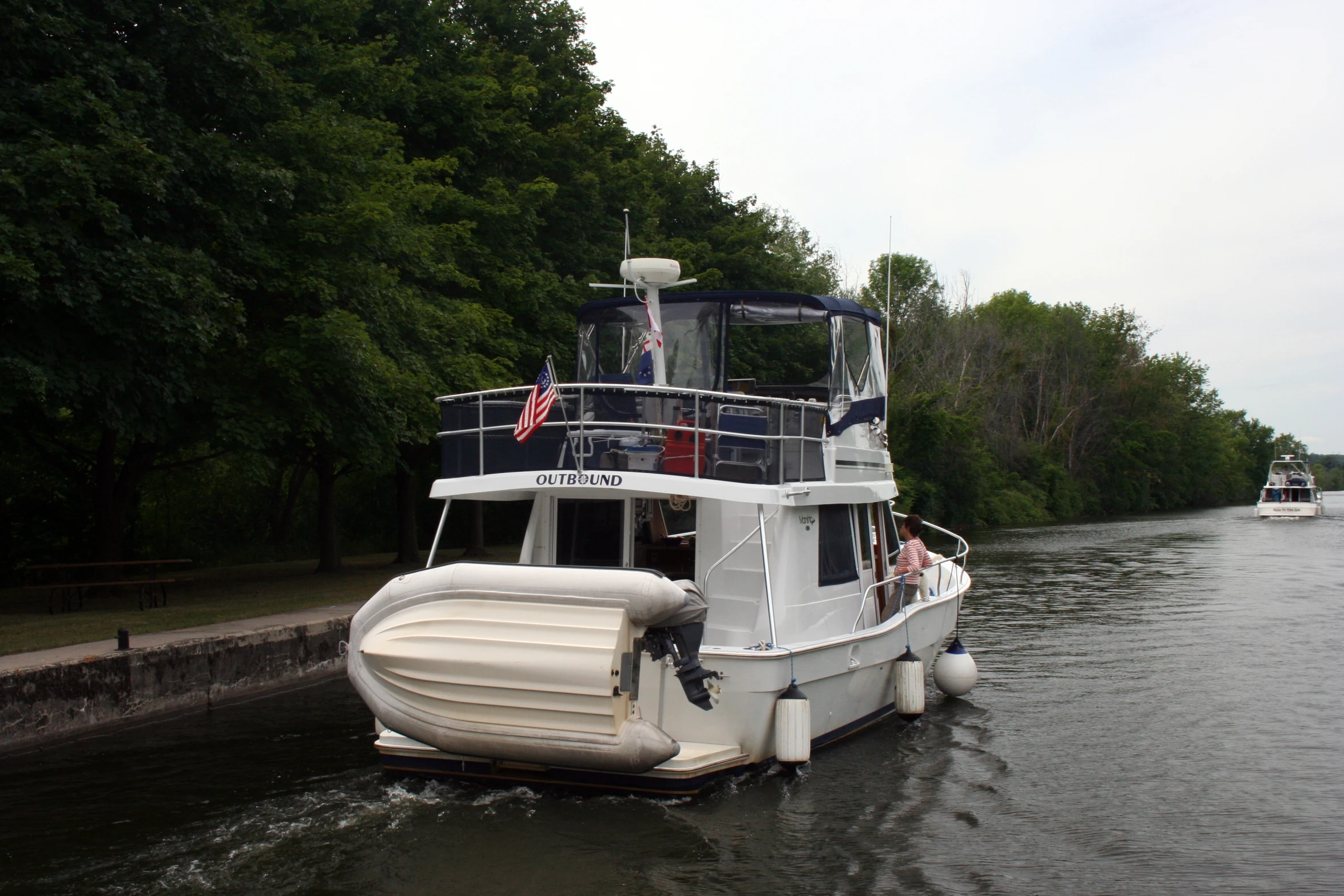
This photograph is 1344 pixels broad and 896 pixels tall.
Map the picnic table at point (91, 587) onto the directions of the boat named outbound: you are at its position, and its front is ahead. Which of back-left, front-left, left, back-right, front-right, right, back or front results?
left

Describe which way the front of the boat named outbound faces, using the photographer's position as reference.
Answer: facing away from the viewer and to the right of the viewer
